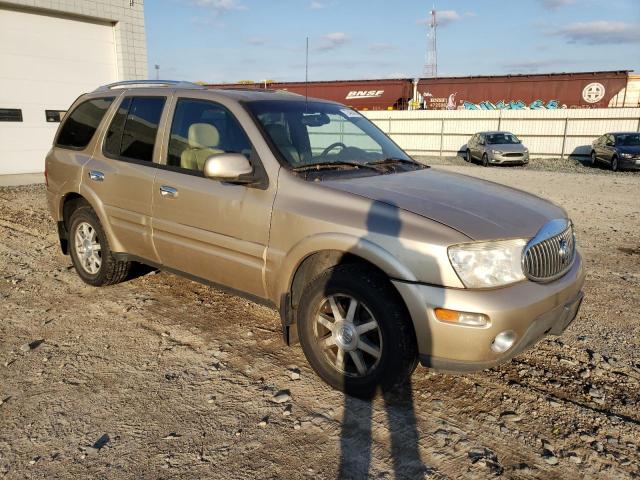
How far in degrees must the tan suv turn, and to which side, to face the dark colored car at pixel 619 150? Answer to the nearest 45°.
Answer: approximately 90° to its left

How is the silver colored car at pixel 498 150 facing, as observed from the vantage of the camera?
facing the viewer and to the right of the viewer

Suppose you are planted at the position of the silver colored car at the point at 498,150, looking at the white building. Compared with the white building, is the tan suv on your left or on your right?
left

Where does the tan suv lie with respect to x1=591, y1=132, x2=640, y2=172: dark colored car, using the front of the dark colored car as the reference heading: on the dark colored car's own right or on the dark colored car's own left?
on the dark colored car's own right

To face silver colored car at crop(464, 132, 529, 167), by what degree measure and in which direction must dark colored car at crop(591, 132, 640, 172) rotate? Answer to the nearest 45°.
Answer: approximately 135° to its right

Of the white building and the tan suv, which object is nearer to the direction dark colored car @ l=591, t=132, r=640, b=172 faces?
the tan suv

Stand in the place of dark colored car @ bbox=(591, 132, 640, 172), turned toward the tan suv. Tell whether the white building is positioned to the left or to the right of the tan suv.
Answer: right

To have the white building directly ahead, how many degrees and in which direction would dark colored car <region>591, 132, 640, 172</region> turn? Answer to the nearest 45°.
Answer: approximately 90° to its right

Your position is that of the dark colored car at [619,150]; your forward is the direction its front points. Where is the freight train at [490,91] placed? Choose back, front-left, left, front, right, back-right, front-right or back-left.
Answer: back

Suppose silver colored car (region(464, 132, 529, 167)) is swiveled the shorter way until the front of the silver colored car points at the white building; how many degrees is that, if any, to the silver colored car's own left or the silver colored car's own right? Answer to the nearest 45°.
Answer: approximately 90° to the silver colored car's own right

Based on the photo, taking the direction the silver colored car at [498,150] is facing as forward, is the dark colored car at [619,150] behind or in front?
in front

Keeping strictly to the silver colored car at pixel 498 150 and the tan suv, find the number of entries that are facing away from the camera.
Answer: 0
